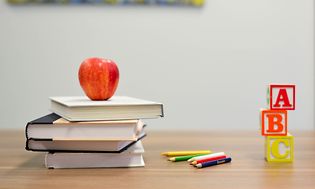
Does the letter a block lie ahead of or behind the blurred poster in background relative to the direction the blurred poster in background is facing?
ahead

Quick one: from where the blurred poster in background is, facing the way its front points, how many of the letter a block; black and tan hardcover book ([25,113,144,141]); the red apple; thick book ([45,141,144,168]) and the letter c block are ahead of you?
5

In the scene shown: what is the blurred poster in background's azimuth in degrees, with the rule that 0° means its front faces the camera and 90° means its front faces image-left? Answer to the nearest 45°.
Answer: approximately 0°

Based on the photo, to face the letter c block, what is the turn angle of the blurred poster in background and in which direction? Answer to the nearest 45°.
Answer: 0° — it already faces it

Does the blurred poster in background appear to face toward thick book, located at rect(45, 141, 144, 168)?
yes

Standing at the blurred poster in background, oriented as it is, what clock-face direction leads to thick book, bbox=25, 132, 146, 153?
The thick book is roughly at 12 o'clock from the blurred poster in background.

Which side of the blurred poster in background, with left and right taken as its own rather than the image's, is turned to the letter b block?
front

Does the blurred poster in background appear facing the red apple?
yes

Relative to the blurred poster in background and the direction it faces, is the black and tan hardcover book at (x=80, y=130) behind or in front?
in front

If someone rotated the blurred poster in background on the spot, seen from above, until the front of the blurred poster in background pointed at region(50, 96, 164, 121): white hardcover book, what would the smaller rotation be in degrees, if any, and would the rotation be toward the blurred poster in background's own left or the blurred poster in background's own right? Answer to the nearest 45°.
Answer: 0° — it already faces it

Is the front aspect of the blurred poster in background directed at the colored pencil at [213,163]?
yes
